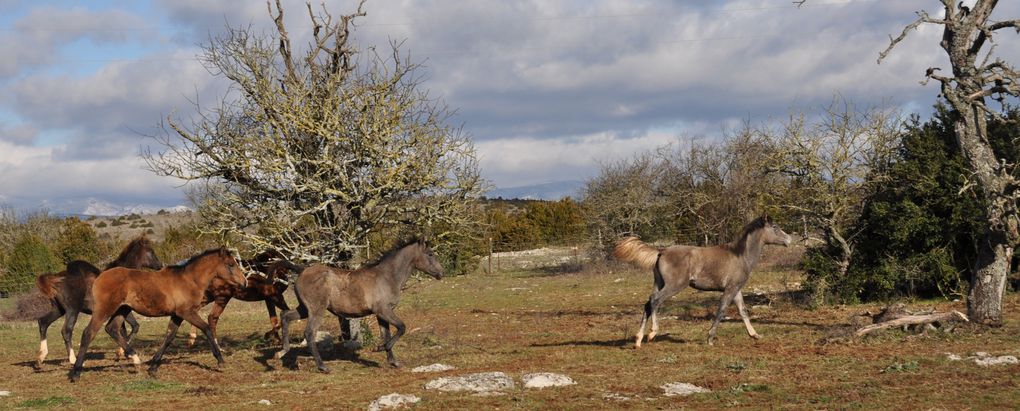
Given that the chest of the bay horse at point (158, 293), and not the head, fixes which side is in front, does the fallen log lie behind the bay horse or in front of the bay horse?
in front

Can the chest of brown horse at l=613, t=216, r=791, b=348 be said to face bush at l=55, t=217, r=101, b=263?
no

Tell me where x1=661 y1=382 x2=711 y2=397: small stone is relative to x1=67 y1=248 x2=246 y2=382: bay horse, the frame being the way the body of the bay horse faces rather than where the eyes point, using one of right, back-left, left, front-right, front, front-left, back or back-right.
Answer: front-right

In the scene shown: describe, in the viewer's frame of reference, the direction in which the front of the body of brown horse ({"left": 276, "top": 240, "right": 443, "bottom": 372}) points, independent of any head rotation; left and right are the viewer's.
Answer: facing to the right of the viewer

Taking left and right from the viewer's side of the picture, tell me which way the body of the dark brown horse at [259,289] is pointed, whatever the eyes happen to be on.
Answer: facing to the right of the viewer

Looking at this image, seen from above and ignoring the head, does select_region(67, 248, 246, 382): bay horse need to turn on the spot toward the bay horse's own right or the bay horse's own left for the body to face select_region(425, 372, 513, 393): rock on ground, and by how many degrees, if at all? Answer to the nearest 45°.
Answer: approximately 45° to the bay horse's own right

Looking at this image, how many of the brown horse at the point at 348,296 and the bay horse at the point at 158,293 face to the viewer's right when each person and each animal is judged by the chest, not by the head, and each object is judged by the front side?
2

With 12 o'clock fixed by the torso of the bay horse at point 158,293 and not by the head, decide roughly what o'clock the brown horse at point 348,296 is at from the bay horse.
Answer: The brown horse is roughly at 1 o'clock from the bay horse.

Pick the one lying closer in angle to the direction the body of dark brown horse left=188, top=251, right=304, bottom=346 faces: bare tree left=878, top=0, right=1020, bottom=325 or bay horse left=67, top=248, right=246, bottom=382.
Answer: the bare tree

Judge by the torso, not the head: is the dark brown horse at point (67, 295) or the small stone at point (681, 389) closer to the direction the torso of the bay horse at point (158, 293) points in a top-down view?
the small stone

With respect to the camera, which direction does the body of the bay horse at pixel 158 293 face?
to the viewer's right

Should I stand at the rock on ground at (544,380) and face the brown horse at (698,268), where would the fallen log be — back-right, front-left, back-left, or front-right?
front-right

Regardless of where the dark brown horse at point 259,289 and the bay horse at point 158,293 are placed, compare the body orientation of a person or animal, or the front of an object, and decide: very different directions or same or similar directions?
same or similar directions

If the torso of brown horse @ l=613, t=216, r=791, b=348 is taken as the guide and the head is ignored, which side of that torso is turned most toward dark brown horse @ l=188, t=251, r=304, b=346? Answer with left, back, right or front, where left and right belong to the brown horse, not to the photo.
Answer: back

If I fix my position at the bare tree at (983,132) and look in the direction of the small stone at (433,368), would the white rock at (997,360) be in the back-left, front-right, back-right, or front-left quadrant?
front-left

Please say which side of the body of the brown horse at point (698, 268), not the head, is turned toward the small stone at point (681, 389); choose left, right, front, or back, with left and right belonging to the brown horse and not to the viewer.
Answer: right

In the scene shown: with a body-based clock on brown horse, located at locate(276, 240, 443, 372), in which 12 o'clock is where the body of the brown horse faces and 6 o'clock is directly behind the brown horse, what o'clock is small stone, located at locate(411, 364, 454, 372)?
The small stone is roughly at 1 o'clock from the brown horse.

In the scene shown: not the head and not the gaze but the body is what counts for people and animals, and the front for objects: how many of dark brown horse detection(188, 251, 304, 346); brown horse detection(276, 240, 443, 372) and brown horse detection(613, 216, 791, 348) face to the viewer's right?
3

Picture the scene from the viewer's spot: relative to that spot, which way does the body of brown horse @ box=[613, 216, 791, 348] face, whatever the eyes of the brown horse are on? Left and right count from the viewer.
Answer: facing to the right of the viewer
